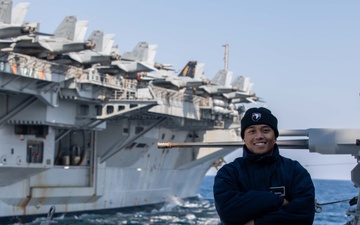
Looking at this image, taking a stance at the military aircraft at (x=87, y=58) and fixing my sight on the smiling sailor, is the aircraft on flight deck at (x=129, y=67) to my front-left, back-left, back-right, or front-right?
back-left

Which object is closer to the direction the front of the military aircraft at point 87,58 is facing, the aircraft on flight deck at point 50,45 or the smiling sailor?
the aircraft on flight deck

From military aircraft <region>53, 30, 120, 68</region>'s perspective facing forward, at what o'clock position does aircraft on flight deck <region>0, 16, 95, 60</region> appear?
The aircraft on flight deck is roughly at 9 o'clock from the military aircraft.

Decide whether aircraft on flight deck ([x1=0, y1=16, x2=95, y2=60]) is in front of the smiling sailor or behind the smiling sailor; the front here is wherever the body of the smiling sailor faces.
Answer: behind

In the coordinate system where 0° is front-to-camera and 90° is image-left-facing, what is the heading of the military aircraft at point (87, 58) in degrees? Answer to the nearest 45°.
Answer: approximately 135°

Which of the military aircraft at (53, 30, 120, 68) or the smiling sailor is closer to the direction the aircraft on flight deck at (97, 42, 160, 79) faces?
the military aircraft

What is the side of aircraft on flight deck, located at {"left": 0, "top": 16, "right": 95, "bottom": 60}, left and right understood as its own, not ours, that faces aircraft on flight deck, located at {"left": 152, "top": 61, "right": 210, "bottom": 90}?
right

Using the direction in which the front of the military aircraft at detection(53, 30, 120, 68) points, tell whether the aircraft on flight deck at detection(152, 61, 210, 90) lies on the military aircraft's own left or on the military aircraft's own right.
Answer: on the military aircraft's own right

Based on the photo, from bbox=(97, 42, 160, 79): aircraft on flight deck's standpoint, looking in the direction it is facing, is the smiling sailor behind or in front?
behind

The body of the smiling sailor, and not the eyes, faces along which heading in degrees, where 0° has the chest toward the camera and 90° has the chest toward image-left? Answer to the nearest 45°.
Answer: approximately 0°
